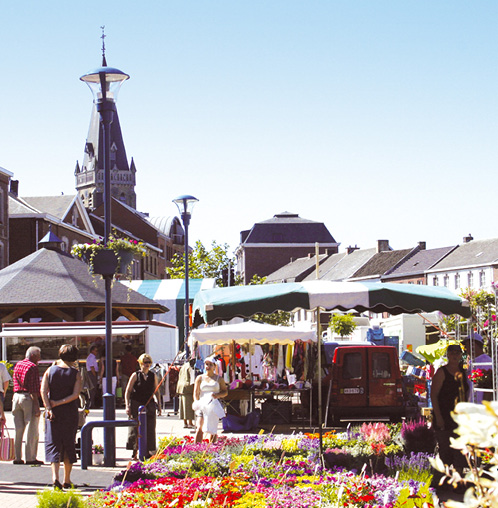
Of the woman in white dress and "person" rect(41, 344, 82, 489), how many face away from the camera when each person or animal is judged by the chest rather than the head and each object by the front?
1

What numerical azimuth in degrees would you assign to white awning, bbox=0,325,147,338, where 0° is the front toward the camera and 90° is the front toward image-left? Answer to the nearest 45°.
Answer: approximately 0°

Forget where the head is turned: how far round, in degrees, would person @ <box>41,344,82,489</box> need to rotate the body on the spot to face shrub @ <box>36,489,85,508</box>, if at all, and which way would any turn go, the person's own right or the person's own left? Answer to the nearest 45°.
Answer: approximately 180°

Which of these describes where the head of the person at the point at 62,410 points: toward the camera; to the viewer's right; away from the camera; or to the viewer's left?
away from the camera

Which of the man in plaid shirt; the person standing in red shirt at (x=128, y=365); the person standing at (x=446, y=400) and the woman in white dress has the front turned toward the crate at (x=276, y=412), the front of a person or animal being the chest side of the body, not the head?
the man in plaid shirt
